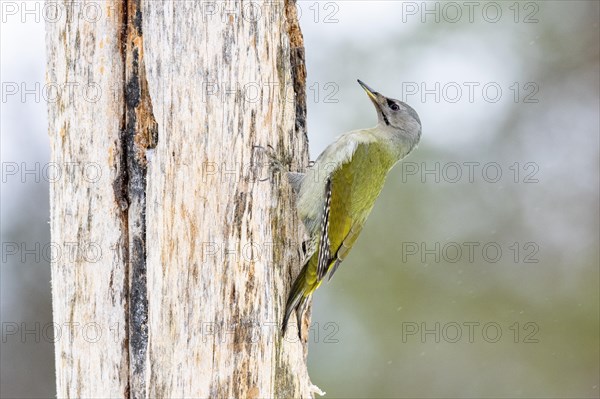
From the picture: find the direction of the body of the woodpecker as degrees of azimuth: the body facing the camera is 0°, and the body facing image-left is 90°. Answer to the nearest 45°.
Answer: approximately 90°

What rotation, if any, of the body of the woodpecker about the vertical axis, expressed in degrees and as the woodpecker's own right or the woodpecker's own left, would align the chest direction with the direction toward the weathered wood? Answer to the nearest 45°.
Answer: approximately 45° to the woodpecker's own left
